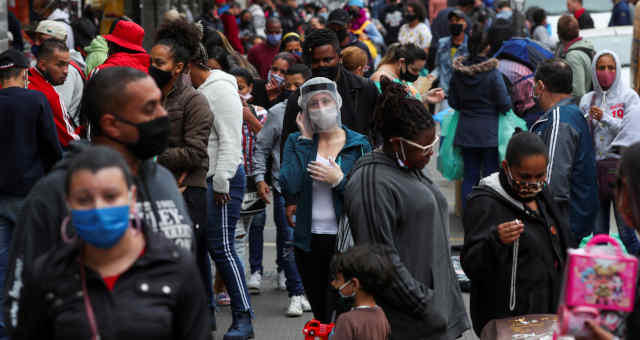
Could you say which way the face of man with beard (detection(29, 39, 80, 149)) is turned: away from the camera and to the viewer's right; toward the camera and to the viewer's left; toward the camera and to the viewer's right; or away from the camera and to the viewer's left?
toward the camera and to the viewer's right

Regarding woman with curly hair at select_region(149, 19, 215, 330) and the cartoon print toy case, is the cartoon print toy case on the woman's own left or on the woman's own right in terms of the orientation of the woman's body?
on the woman's own left

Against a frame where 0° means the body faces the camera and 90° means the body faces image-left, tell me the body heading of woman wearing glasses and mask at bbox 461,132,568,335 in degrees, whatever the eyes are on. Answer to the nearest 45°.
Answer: approximately 315°

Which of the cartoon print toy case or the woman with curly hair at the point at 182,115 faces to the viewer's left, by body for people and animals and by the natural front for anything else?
the woman with curly hair

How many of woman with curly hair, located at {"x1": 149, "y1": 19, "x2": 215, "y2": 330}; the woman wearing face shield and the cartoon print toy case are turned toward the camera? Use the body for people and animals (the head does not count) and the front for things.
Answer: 2

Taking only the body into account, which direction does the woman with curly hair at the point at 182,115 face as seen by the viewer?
to the viewer's left

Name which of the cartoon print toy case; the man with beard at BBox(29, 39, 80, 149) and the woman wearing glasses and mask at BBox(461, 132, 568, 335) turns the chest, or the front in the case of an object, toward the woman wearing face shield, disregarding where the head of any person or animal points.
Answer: the man with beard
